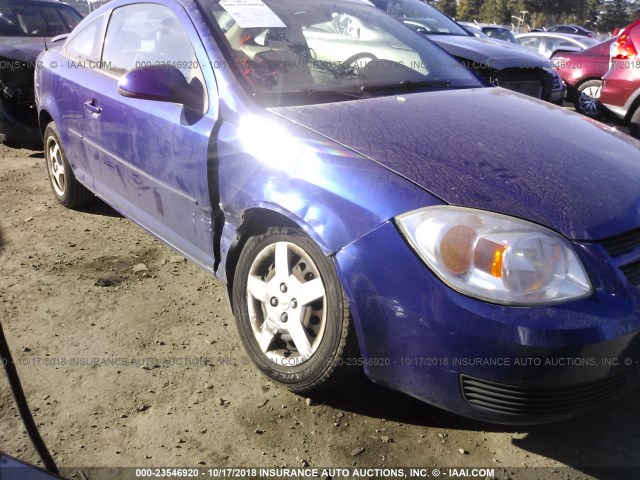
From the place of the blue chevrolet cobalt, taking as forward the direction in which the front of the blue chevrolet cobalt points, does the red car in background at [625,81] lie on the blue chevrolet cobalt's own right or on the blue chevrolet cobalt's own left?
on the blue chevrolet cobalt's own left

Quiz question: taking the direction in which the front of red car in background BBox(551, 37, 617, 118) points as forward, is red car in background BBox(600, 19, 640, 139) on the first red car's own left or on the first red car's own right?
on the first red car's own left

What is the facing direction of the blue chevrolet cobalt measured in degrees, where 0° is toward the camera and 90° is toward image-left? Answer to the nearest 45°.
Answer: approximately 315°

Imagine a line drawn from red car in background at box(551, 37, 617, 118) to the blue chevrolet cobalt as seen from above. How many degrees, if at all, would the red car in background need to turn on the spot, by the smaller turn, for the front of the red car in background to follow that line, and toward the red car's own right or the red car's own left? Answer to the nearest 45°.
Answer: approximately 45° to the red car's own left

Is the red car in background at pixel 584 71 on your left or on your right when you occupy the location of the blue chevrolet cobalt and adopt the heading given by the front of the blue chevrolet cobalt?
on your left
